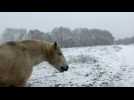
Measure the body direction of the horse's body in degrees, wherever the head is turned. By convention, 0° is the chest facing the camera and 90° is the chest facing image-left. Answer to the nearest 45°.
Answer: approximately 270°
